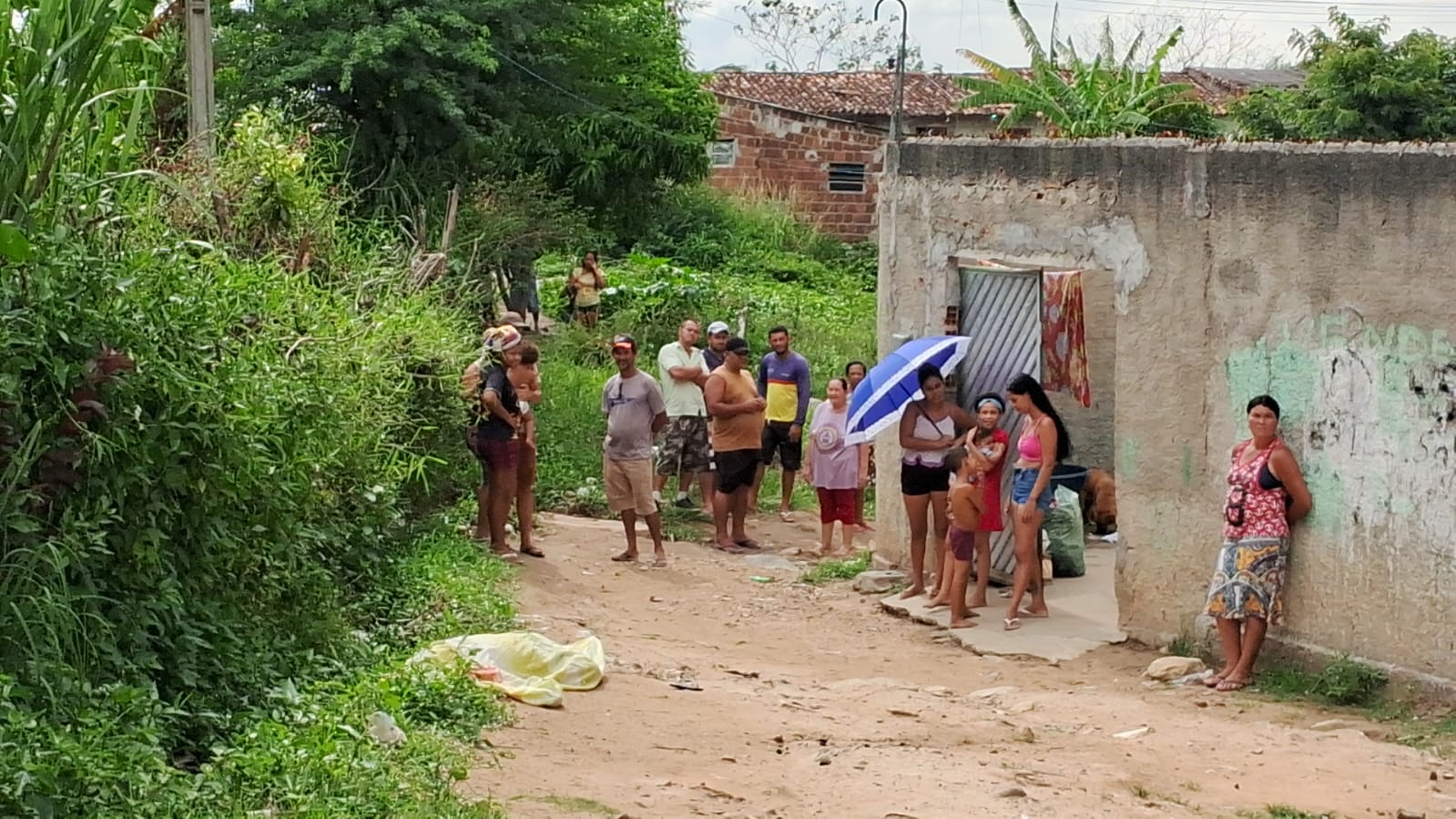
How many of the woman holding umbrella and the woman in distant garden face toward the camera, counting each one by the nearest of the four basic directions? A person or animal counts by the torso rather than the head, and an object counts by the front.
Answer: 2

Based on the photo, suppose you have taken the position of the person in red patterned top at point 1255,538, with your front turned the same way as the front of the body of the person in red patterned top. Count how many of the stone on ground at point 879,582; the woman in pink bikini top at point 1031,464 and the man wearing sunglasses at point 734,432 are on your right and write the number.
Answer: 3

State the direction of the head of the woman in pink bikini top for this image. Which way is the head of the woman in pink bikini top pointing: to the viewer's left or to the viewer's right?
to the viewer's left

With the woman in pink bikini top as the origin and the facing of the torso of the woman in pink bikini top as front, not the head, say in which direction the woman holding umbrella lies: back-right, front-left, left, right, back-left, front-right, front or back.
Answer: right

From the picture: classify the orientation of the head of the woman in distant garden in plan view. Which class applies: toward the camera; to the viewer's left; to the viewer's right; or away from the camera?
toward the camera

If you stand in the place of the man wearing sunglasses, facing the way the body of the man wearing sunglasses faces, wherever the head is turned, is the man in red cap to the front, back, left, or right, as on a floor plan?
right

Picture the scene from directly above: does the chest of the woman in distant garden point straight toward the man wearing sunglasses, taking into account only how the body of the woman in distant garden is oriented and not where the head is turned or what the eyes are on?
yes

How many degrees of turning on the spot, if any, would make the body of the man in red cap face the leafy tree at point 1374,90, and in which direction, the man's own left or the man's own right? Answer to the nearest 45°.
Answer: approximately 180°

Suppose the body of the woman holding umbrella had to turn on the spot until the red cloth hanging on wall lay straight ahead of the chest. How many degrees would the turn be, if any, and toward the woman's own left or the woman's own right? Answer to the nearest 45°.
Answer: approximately 135° to the woman's own left

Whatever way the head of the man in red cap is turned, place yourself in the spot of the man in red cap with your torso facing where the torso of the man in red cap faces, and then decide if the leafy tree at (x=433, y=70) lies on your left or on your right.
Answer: on your right

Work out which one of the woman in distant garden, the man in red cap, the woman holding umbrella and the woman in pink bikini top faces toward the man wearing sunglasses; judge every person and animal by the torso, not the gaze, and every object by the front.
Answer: the woman in distant garden

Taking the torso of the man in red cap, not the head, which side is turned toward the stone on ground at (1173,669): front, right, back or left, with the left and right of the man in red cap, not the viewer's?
left

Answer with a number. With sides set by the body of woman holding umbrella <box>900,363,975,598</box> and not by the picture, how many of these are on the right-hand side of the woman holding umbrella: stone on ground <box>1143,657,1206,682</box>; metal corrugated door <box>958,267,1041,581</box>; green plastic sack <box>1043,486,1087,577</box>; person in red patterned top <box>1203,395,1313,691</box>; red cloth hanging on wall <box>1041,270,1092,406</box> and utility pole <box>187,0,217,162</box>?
1

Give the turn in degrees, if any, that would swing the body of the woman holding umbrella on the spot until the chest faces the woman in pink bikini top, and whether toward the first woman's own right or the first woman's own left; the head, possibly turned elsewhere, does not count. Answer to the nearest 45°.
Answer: approximately 45° to the first woman's own left

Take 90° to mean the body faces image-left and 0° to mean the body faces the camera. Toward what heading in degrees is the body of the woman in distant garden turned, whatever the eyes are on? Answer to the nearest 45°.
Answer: approximately 0°

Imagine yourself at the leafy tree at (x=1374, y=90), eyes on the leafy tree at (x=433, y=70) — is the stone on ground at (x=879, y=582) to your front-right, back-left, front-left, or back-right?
front-left

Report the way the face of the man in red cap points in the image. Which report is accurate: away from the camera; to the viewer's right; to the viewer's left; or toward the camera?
toward the camera

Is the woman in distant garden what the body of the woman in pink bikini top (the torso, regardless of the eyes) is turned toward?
no
